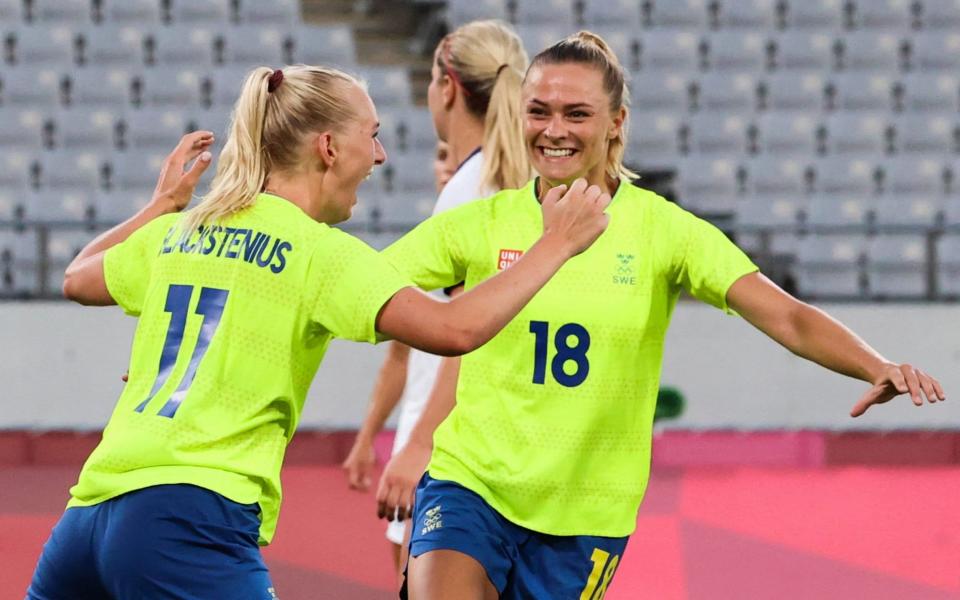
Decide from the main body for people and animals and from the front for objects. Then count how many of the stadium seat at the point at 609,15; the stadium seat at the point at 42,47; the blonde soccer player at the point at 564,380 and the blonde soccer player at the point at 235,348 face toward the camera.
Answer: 3

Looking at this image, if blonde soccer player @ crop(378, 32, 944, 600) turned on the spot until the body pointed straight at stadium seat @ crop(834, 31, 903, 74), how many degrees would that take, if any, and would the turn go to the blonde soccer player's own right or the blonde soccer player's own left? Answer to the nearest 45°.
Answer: approximately 180°

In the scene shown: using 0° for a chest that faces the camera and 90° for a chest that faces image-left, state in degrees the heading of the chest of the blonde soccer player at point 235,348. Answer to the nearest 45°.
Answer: approximately 225°

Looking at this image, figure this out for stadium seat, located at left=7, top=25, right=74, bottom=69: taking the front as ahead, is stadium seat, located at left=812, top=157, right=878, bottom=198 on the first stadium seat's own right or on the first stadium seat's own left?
on the first stadium seat's own left

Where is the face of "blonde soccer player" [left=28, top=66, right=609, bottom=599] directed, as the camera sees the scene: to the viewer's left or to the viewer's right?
to the viewer's right

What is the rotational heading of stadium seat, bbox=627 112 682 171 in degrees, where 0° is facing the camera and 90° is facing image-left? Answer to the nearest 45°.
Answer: approximately 0°

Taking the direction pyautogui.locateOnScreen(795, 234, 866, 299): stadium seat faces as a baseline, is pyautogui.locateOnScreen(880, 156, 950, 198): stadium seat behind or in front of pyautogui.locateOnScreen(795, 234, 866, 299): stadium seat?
behind
